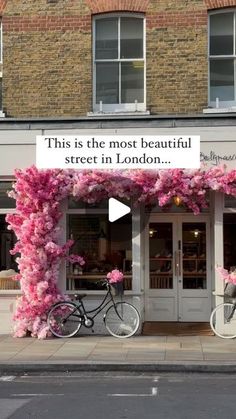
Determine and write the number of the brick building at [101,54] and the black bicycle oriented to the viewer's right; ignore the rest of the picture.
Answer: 1

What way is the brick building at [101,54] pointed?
toward the camera

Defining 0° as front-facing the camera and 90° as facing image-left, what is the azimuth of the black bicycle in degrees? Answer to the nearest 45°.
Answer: approximately 270°

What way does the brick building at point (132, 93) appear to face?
toward the camera

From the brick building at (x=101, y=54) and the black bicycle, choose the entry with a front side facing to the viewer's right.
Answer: the black bicycle

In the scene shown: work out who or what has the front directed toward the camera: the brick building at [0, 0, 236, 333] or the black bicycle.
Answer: the brick building

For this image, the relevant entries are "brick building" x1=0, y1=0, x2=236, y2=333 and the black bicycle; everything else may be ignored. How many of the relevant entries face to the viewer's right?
1

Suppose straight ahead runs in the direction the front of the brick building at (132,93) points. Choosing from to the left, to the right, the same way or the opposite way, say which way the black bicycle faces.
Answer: to the left
